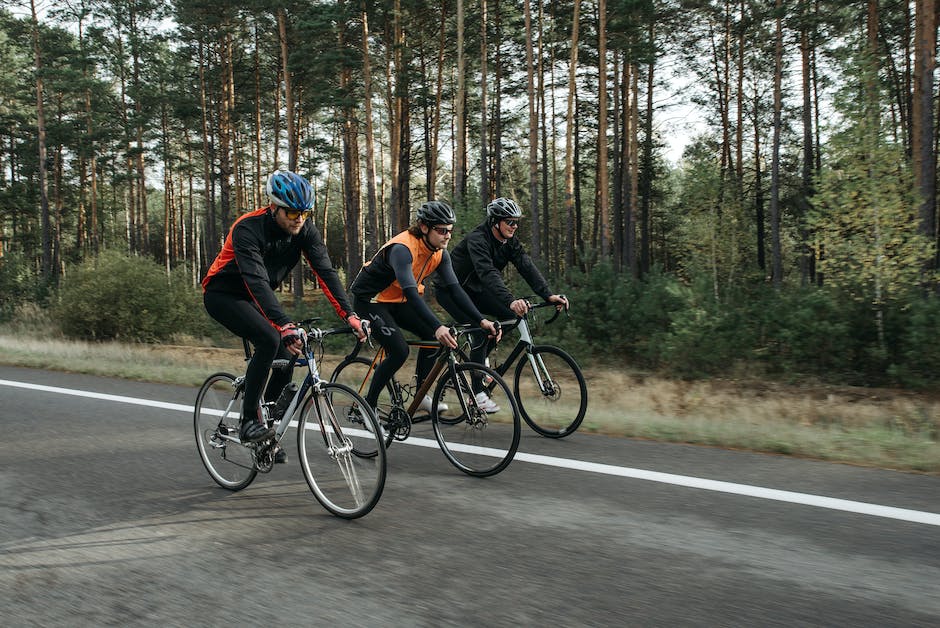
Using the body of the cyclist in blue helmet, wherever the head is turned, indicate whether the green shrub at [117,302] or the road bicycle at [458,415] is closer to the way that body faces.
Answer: the road bicycle

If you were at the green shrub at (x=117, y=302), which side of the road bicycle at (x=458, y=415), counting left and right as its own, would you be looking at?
back

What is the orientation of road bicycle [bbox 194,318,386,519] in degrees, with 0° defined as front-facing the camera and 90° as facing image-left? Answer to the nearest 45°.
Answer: approximately 315°

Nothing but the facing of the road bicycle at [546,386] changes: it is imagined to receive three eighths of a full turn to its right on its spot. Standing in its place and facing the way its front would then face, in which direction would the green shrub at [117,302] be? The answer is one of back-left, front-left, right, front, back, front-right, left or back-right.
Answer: front-right

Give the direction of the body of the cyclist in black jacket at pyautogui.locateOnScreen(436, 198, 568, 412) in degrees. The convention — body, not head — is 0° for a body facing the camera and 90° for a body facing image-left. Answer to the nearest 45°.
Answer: approximately 315°

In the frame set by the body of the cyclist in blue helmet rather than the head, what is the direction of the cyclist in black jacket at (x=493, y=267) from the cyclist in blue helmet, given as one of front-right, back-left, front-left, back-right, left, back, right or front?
left

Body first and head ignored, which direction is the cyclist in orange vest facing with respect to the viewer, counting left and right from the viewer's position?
facing the viewer and to the right of the viewer

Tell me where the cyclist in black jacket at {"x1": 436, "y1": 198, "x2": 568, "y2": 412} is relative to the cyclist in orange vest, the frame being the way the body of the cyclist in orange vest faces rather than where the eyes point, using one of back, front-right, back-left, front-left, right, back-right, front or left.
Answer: left

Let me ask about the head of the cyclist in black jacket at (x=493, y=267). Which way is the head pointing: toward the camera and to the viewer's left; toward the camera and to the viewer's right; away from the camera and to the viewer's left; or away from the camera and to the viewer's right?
toward the camera and to the viewer's right
